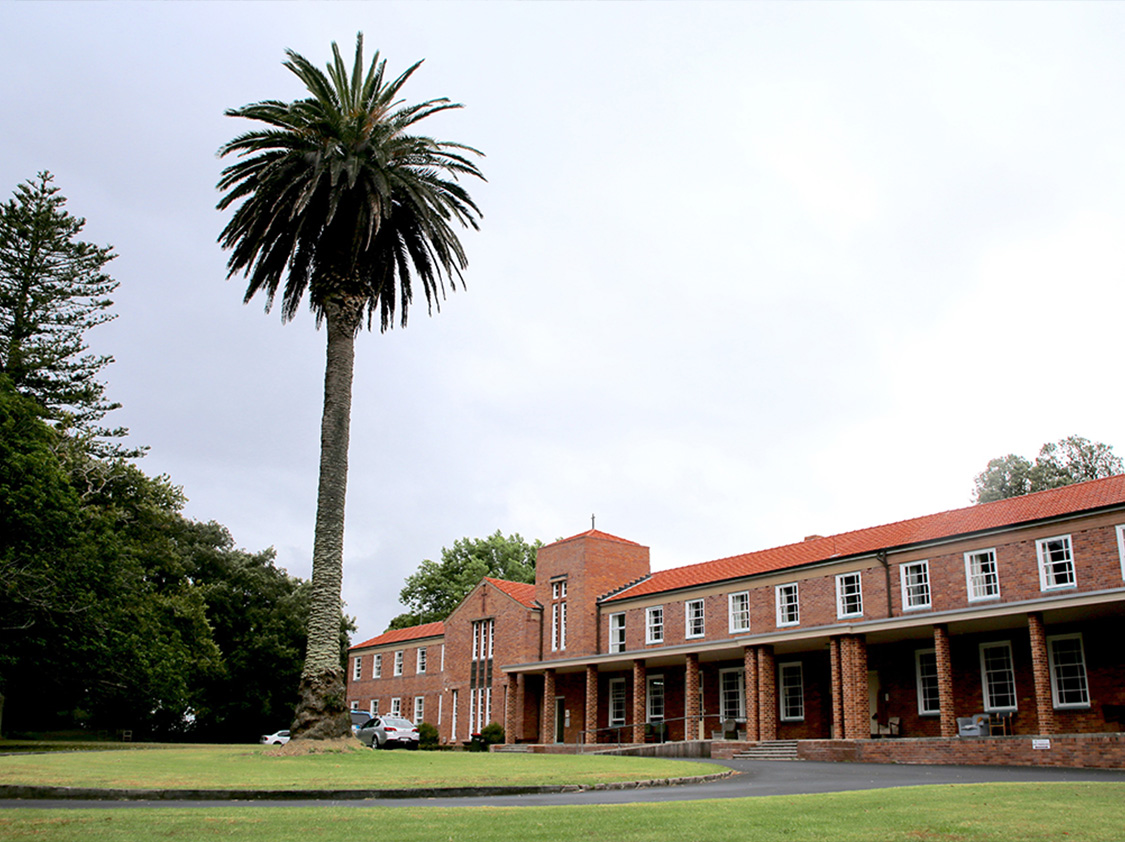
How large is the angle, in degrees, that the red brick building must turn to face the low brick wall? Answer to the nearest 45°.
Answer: approximately 45° to its left

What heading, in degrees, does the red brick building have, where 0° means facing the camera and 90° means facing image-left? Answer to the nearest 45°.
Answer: approximately 45°
